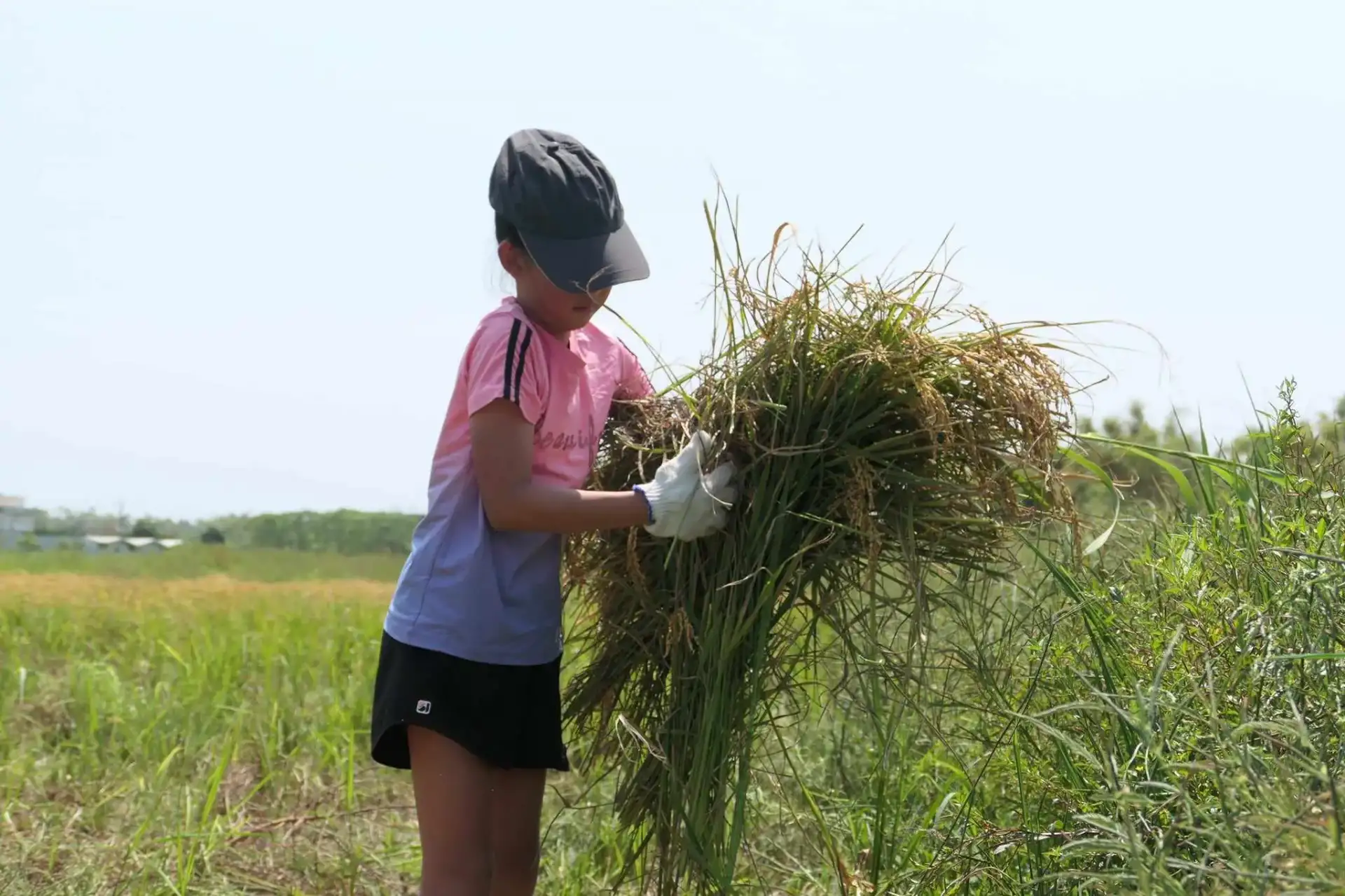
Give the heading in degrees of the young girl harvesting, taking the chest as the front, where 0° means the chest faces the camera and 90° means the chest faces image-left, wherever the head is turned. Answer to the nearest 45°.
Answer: approximately 315°
